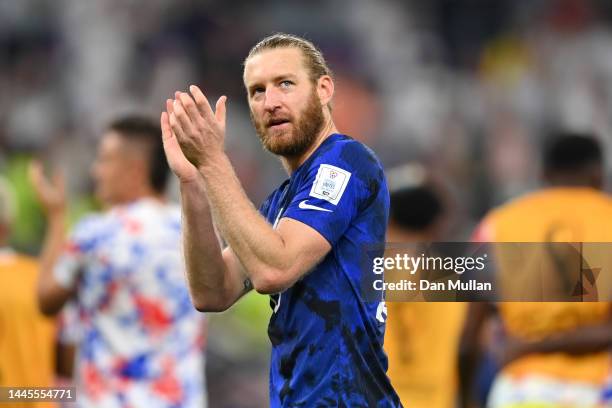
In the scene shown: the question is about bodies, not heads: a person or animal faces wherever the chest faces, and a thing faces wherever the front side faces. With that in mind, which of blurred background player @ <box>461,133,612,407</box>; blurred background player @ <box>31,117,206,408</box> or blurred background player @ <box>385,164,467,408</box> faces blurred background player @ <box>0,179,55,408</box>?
blurred background player @ <box>31,117,206,408</box>

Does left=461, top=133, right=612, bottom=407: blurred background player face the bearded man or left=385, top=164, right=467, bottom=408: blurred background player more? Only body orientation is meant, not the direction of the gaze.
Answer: the blurred background player

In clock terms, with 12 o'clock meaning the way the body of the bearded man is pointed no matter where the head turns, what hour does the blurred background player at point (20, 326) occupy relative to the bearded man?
The blurred background player is roughly at 2 o'clock from the bearded man.

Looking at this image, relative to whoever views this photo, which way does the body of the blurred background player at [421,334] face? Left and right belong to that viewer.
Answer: facing away from the viewer

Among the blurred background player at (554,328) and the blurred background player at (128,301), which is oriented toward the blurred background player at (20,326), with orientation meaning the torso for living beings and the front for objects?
the blurred background player at (128,301)

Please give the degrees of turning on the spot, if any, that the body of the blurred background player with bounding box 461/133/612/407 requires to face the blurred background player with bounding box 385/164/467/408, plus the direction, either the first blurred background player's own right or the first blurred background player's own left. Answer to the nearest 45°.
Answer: approximately 45° to the first blurred background player's own left

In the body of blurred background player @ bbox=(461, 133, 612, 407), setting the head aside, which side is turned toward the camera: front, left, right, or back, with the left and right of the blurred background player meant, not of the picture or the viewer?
back
